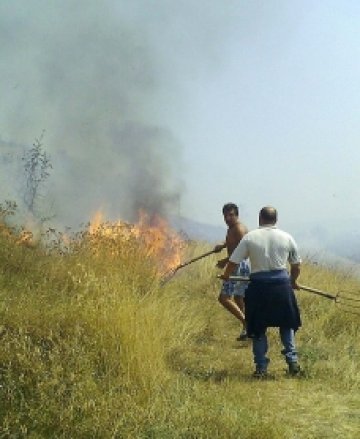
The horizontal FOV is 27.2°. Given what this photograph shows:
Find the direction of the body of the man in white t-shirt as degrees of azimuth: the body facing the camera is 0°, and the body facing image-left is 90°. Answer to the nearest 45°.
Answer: approximately 180°

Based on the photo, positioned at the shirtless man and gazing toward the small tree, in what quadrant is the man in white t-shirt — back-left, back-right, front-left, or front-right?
back-left

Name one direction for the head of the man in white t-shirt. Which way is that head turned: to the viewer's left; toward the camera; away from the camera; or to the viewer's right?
away from the camera

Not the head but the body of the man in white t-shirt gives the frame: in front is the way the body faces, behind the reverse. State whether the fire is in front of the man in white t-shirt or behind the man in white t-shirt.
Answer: in front

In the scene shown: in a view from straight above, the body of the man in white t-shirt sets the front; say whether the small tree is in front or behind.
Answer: in front

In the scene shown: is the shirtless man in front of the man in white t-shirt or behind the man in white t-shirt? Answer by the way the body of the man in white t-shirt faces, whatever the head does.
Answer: in front
